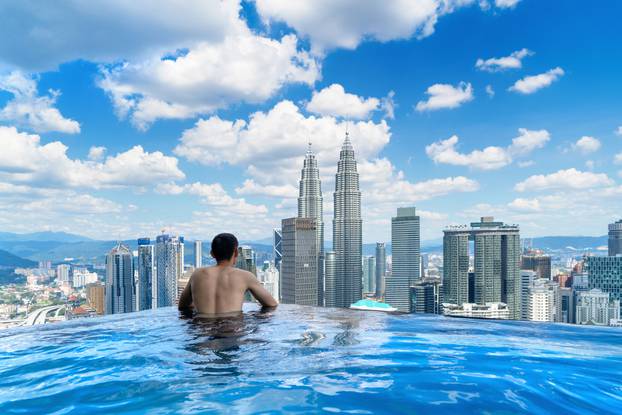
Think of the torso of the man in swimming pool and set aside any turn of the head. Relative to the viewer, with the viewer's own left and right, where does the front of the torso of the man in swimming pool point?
facing away from the viewer

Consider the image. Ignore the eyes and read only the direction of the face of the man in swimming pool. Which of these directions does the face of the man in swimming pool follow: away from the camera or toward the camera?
away from the camera
